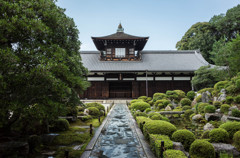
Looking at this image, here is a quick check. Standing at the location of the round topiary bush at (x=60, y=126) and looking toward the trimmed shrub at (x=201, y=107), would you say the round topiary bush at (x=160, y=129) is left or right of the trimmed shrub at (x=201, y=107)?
right

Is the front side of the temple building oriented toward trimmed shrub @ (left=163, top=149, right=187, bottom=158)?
yes

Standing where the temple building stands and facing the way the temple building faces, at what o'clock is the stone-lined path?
The stone-lined path is roughly at 12 o'clock from the temple building.

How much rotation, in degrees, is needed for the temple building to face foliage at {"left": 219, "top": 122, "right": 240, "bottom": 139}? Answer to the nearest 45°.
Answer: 0° — it already faces it

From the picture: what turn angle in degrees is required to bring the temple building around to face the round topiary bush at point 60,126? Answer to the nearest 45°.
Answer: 0° — it already faces it

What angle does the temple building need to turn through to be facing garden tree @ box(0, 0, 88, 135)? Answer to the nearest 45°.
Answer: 0° — it already faces it

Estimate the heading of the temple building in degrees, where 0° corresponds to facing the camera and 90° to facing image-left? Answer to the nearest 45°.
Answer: approximately 0°

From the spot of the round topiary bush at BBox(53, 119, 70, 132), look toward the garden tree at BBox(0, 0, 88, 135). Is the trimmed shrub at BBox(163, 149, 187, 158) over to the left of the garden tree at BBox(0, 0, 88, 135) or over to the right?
left
